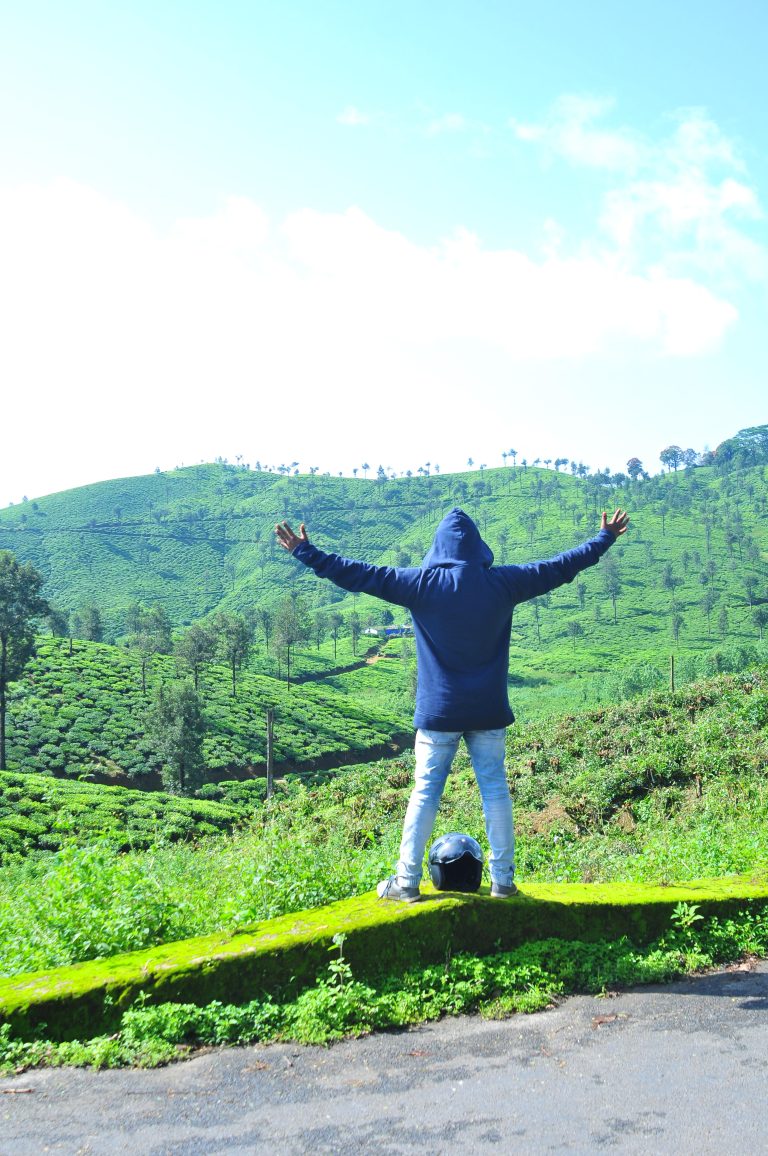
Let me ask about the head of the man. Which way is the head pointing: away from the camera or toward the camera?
away from the camera

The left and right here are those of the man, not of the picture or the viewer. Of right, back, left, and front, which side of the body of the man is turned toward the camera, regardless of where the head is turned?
back
